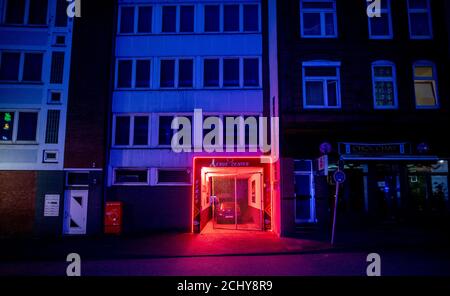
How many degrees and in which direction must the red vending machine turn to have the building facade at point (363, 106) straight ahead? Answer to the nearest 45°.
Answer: approximately 45° to its left

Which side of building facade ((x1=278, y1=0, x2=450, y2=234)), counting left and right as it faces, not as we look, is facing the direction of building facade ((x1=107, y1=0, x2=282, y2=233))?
right

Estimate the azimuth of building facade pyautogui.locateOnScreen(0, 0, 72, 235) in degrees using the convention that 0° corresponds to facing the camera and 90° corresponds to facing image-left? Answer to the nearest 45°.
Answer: approximately 0°

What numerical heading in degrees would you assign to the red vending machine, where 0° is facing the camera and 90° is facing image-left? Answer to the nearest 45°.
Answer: approximately 0°

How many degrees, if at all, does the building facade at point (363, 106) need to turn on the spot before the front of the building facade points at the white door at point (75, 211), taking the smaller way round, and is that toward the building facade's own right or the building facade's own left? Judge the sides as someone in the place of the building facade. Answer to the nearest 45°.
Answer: approximately 90° to the building facade's own right

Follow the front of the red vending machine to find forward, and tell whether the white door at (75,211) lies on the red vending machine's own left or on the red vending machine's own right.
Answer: on the red vending machine's own right
